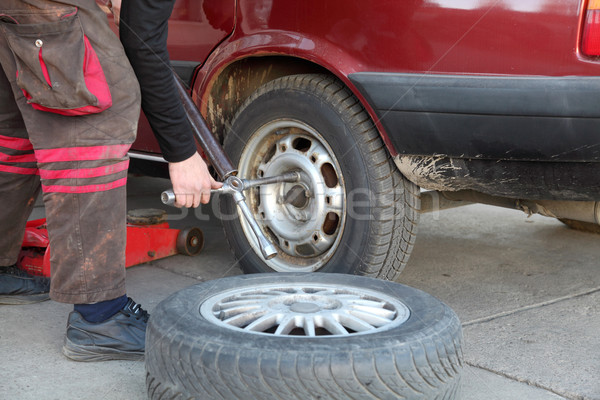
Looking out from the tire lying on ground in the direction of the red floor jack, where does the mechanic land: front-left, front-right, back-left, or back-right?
front-left

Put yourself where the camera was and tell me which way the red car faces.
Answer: facing away from the viewer and to the left of the viewer

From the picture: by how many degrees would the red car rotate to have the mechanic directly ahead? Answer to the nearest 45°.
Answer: approximately 90° to its left

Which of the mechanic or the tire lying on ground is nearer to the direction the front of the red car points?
the mechanic

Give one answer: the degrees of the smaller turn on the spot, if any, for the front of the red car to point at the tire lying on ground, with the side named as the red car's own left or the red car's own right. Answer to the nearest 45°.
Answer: approximately 135° to the red car's own left
